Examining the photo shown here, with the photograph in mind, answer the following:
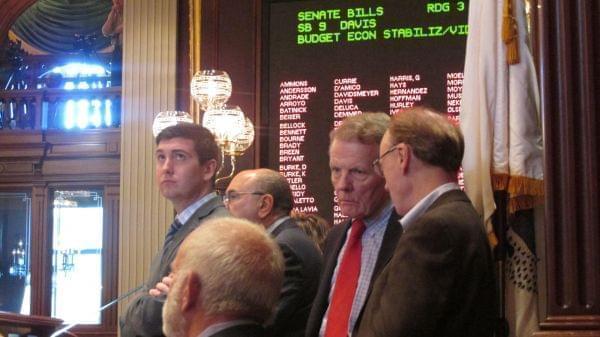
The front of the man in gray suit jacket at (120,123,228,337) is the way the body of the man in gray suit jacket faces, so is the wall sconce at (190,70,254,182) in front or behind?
behind

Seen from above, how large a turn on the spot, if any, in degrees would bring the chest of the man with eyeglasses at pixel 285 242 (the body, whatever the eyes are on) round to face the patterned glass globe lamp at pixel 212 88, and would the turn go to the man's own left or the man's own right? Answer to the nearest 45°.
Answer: approximately 90° to the man's own right

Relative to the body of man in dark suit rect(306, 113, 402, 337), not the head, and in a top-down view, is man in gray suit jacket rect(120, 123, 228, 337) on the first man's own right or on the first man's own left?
on the first man's own right

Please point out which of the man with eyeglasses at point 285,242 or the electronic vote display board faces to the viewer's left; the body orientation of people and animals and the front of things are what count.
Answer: the man with eyeglasses

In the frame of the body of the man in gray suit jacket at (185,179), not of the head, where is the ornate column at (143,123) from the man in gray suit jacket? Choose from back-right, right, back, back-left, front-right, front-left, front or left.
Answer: back-right

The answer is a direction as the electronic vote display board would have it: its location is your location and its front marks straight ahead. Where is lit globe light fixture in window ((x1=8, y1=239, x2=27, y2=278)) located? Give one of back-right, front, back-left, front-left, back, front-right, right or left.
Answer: back-right

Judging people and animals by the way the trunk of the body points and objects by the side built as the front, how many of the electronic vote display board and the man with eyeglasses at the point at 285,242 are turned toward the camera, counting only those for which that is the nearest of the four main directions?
1

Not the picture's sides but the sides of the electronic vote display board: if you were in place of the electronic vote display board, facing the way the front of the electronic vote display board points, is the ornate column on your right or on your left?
on your right

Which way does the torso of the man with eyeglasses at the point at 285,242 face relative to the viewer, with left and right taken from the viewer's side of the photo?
facing to the left of the viewer

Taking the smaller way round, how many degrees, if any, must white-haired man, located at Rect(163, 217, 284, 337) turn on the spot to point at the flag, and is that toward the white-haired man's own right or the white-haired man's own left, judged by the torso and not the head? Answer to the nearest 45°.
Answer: approximately 90° to the white-haired man's own right
